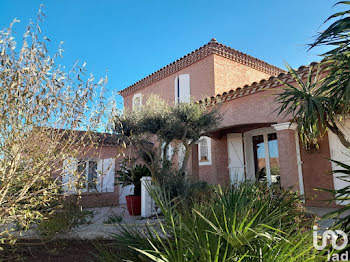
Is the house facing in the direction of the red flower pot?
yes

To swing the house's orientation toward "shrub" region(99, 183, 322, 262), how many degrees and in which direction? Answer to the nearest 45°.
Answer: approximately 45° to its left

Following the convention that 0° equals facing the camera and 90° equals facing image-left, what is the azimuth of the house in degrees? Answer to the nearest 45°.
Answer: approximately 45°
